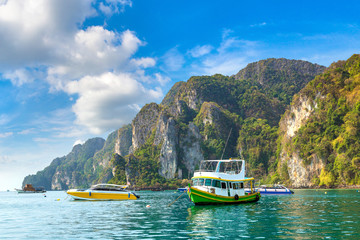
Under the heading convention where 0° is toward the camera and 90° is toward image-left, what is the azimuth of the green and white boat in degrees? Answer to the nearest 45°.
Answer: approximately 45°
